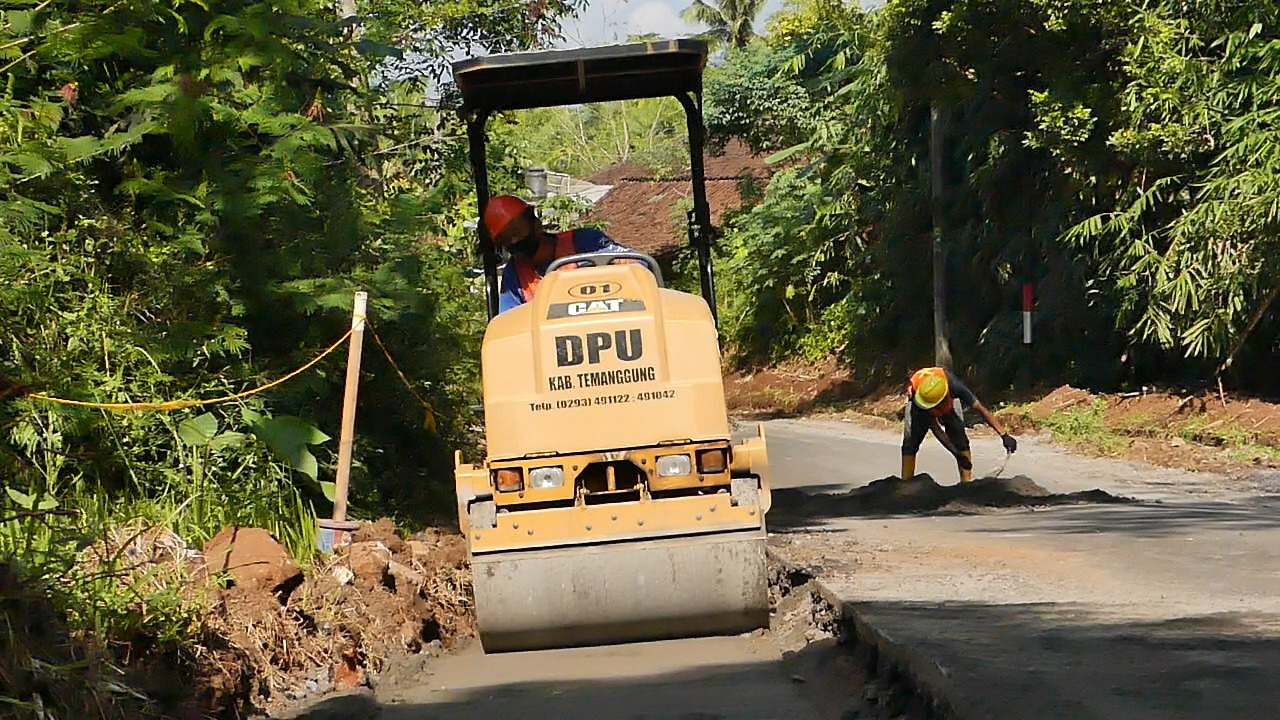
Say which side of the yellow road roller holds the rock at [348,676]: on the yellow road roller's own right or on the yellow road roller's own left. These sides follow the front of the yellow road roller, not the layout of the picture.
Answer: on the yellow road roller's own right

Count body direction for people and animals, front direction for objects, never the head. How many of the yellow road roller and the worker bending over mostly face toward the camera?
2

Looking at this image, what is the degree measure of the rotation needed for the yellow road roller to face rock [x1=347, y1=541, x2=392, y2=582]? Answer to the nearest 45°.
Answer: approximately 135° to its right

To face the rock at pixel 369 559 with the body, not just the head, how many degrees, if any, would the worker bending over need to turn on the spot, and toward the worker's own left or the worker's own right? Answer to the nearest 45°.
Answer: approximately 45° to the worker's own right

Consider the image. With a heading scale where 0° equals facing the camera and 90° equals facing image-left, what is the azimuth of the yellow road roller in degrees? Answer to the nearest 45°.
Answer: approximately 0°

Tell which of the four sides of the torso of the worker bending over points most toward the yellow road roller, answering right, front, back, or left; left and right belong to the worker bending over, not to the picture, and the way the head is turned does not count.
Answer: front

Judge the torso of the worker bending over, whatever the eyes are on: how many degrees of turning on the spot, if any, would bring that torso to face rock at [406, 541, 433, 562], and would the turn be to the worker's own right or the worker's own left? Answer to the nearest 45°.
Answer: approximately 45° to the worker's own right

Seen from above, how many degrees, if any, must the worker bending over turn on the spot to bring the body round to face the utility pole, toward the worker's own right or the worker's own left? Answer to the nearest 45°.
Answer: approximately 180°
